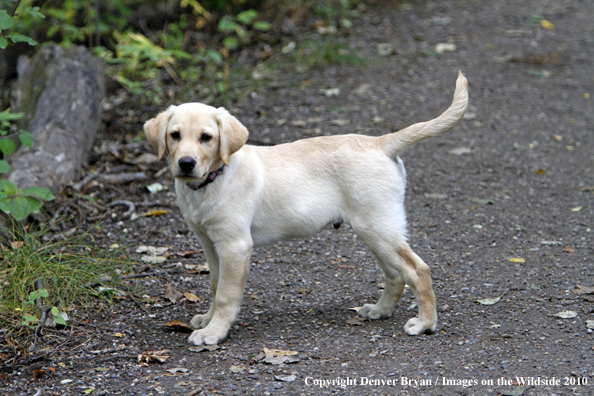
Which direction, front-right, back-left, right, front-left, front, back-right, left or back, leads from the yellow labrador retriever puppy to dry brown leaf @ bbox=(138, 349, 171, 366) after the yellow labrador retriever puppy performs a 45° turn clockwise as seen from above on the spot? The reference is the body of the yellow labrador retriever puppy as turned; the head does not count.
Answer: left

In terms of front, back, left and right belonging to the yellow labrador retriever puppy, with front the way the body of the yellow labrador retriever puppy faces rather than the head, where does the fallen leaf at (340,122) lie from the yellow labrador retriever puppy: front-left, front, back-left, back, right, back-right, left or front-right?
right

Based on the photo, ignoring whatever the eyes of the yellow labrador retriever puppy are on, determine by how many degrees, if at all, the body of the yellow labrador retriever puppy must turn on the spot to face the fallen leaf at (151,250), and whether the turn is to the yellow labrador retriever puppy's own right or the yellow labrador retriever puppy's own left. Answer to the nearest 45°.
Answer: approximately 45° to the yellow labrador retriever puppy's own right

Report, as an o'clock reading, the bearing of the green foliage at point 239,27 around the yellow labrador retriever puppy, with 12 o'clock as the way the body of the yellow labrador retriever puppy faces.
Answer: The green foliage is roughly at 3 o'clock from the yellow labrador retriever puppy.

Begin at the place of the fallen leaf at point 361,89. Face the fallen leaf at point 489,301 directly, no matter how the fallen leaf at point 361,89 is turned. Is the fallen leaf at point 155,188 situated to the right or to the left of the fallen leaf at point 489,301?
right

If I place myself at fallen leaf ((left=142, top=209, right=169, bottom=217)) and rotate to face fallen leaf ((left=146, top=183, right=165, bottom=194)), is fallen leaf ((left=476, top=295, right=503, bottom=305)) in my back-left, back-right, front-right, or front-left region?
back-right

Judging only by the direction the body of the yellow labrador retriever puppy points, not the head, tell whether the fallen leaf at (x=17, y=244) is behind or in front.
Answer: in front

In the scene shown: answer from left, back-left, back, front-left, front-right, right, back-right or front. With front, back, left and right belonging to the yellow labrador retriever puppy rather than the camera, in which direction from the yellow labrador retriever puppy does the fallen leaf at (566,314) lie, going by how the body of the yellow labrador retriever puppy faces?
back

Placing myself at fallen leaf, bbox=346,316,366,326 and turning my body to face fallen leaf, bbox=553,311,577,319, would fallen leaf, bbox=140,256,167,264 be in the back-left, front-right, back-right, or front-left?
back-left

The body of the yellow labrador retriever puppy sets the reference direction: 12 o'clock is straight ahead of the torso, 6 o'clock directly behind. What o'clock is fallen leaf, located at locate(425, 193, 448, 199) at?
The fallen leaf is roughly at 4 o'clock from the yellow labrador retriever puppy.

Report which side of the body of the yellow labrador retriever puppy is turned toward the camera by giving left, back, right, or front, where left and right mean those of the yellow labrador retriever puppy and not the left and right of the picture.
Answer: left

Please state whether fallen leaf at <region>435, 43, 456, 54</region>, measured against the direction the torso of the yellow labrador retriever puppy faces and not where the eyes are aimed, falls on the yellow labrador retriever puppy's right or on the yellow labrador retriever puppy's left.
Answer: on the yellow labrador retriever puppy's right

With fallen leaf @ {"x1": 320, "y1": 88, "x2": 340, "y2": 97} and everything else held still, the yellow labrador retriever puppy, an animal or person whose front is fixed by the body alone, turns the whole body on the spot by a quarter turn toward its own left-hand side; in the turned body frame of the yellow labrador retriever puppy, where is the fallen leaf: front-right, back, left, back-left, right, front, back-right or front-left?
back
